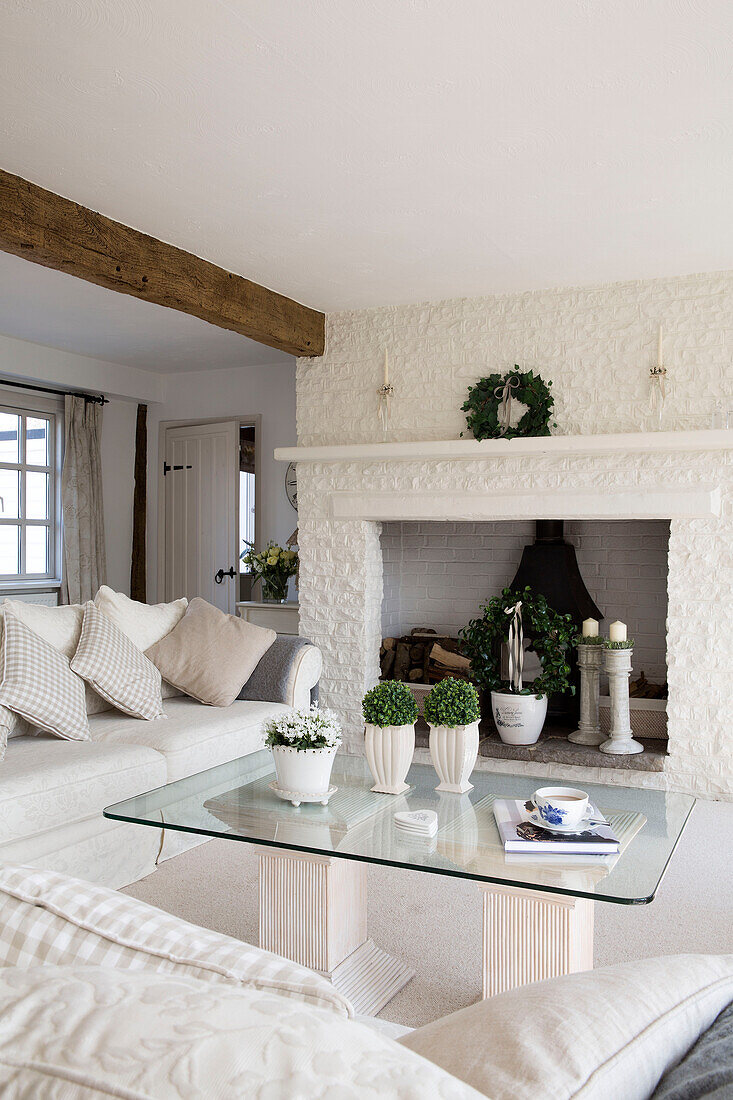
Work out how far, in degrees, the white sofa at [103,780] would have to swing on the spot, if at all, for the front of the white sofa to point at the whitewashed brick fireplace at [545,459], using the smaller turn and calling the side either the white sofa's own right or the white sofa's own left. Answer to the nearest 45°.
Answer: approximately 90° to the white sofa's own left

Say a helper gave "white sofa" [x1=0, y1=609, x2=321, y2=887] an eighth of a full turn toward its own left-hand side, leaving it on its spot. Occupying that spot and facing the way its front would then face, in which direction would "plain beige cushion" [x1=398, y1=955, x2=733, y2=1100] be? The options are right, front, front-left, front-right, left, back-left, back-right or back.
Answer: right

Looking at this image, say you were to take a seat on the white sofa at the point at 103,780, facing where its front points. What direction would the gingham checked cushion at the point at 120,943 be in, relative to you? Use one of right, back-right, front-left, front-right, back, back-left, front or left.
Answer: front-right

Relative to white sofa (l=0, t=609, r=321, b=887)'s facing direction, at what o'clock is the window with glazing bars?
The window with glazing bars is roughly at 7 o'clock from the white sofa.

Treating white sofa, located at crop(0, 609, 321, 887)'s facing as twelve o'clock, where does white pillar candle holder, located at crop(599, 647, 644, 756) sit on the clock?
The white pillar candle holder is roughly at 10 o'clock from the white sofa.

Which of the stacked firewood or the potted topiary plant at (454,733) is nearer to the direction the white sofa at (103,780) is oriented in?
the potted topiary plant

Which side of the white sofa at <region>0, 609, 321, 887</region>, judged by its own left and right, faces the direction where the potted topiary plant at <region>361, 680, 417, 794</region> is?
front

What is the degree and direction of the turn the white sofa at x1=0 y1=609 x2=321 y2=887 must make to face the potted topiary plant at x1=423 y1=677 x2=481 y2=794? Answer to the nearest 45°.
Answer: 0° — it already faces it

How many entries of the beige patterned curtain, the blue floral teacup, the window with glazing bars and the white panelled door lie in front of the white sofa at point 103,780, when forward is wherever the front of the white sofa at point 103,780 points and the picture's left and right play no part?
1

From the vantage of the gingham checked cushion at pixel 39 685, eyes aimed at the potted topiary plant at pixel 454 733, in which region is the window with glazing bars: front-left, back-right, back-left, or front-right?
back-left

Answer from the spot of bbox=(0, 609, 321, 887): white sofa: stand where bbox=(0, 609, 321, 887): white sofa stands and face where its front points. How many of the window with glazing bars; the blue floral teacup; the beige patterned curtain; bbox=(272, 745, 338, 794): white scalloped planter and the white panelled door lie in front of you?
2

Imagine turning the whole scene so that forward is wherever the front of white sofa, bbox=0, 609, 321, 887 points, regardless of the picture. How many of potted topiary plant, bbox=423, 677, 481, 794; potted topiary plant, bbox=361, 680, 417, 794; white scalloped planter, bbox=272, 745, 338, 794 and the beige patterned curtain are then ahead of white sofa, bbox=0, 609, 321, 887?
3

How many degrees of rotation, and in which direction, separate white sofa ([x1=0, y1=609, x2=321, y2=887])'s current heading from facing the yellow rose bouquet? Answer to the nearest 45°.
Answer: approximately 135° to its left

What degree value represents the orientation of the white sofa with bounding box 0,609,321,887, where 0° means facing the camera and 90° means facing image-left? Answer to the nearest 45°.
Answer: approximately 315°

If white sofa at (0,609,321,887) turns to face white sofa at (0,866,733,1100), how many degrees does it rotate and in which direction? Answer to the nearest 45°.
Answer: approximately 45° to its right
